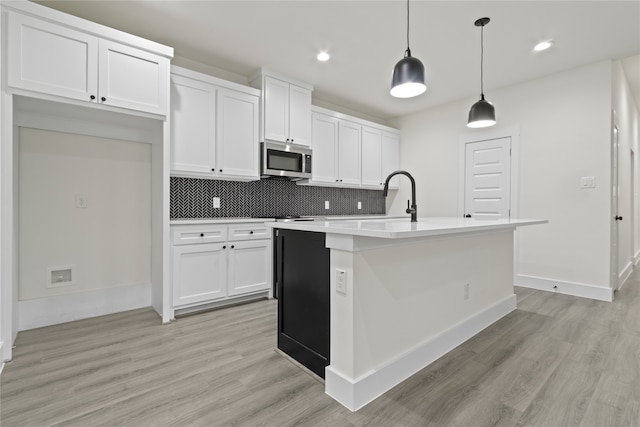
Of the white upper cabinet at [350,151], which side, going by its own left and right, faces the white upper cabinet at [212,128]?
right

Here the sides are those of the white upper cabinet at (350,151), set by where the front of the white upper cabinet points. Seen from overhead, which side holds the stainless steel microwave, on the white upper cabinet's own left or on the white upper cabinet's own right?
on the white upper cabinet's own right

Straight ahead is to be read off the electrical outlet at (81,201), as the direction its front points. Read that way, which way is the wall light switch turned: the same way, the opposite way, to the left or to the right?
to the right

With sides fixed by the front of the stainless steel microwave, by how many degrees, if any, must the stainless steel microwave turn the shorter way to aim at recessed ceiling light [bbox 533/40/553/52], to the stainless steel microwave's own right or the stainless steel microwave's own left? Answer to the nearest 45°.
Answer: approximately 45° to the stainless steel microwave's own left

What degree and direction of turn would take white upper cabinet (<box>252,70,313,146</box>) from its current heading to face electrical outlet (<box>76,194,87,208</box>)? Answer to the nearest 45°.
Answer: approximately 135° to its right

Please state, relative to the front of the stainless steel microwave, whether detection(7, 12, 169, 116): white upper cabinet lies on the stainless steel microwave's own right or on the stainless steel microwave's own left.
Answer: on the stainless steel microwave's own right

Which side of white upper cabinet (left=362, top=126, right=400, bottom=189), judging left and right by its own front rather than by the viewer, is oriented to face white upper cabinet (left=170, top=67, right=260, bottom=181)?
right

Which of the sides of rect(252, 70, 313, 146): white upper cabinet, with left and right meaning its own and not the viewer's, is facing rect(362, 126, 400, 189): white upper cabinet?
left

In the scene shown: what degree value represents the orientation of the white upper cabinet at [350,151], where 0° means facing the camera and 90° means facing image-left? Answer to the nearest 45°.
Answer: approximately 315°

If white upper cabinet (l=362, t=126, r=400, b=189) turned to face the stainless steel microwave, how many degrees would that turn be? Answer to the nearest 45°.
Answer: approximately 90° to its right

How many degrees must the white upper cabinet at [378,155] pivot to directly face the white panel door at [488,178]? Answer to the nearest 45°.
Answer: approximately 45° to its left

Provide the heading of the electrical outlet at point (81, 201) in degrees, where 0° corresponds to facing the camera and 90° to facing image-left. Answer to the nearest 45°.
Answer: approximately 0°

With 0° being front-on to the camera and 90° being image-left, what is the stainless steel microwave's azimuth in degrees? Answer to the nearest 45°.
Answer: approximately 315°
